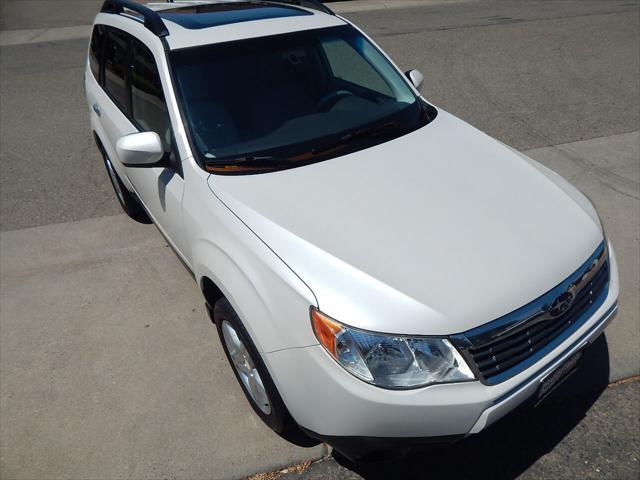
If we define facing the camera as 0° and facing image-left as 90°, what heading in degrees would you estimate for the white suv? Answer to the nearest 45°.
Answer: approximately 315°
